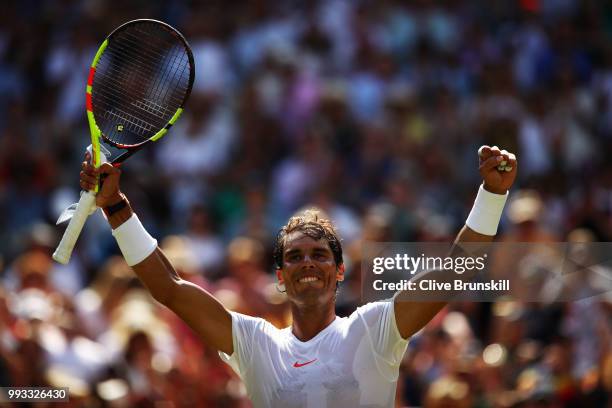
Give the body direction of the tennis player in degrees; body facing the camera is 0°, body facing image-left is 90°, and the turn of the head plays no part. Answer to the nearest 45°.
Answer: approximately 0°
